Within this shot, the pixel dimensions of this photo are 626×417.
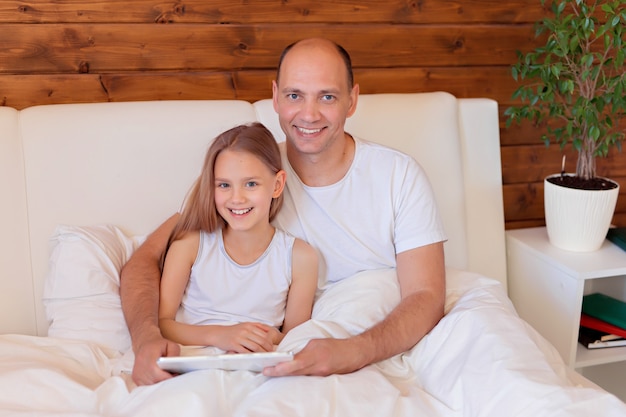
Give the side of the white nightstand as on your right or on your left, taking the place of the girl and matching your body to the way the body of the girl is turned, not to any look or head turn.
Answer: on your left

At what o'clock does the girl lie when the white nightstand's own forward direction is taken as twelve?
The girl is roughly at 3 o'clock from the white nightstand.

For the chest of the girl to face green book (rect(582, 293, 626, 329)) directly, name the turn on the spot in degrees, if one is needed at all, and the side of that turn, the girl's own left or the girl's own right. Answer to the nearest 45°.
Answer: approximately 90° to the girl's own left

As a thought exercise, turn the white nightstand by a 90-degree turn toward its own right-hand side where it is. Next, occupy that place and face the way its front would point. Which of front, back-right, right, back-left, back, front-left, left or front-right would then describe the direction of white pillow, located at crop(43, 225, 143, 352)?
front

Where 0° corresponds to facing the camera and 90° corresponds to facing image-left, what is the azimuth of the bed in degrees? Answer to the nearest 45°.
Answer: approximately 0°

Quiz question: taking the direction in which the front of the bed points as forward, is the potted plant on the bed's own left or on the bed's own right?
on the bed's own left

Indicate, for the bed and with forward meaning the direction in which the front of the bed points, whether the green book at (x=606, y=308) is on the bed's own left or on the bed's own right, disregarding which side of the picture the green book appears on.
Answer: on the bed's own left

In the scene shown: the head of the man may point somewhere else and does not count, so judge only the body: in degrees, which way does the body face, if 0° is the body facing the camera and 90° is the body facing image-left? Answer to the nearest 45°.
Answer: approximately 0°

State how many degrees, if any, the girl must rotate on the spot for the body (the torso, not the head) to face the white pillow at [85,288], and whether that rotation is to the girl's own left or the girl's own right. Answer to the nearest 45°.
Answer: approximately 90° to the girl's own right
